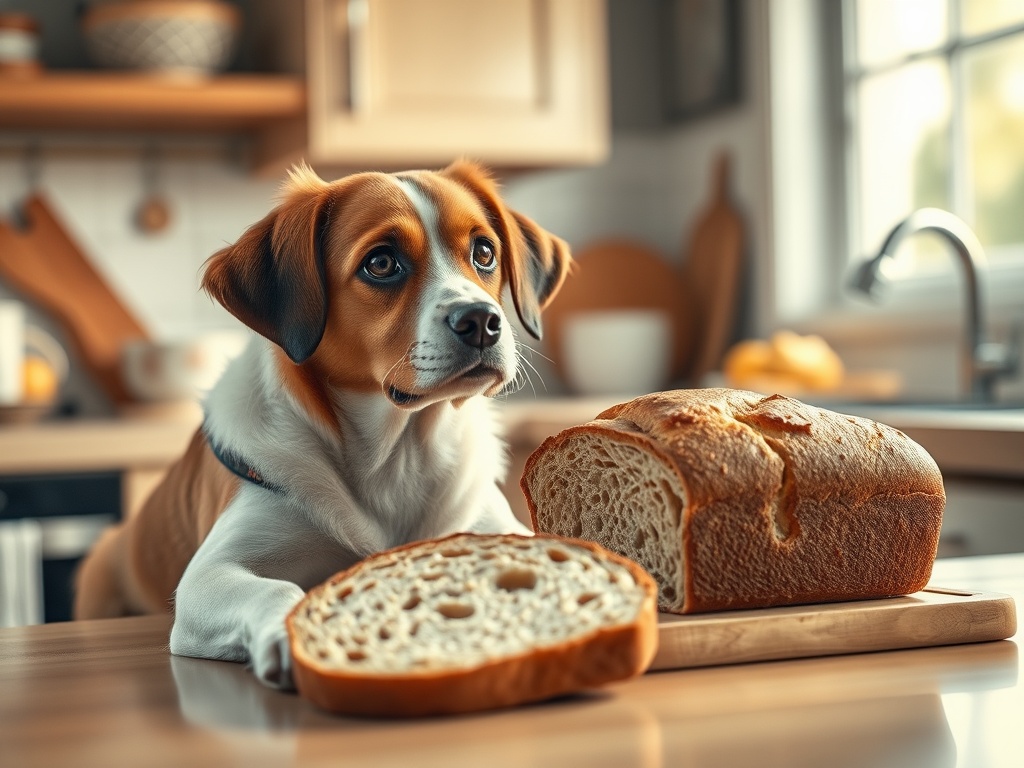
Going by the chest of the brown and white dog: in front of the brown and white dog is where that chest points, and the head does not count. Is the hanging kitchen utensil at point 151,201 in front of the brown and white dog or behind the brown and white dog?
behind

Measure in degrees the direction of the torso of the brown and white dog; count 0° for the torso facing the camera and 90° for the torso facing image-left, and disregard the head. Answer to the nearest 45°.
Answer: approximately 315°

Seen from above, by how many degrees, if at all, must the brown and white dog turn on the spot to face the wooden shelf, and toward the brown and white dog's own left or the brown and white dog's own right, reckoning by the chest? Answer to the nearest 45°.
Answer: approximately 135° to the brown and white dog's own left

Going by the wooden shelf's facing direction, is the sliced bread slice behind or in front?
in front
